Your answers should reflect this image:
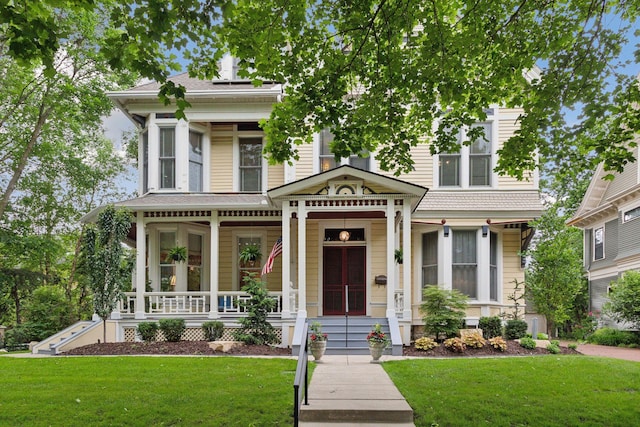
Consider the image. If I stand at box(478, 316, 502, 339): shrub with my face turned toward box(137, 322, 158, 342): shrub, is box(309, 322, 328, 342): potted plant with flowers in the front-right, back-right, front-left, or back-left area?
front-left

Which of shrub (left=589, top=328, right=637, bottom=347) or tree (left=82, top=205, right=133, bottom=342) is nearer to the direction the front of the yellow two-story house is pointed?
the tree

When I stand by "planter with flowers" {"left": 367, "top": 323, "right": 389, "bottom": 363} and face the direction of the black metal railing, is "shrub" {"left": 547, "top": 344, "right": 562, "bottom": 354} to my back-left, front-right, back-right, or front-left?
back-left

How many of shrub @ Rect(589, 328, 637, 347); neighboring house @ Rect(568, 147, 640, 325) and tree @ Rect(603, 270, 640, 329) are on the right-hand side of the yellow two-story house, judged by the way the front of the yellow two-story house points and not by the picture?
0

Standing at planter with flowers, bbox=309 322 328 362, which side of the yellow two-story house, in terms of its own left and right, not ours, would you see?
front

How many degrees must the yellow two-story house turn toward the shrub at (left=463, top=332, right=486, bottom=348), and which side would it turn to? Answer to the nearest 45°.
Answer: approximately 45° to its left

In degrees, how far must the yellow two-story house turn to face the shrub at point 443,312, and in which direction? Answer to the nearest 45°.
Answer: approximately 45° to its left

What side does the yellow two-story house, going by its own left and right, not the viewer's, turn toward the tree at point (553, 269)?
left

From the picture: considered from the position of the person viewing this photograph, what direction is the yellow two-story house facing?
facing the viewer

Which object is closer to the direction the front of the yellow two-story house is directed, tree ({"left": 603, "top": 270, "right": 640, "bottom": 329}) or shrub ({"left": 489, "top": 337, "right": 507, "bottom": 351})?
the shrub

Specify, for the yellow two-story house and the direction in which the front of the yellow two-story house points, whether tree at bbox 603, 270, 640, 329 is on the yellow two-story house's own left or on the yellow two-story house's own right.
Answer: on the yellow two-story house's own left

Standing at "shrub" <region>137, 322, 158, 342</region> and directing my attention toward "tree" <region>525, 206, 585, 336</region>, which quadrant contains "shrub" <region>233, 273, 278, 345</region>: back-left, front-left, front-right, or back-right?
front-right

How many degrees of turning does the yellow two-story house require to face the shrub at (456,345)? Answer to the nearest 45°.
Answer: approximately 45° to its left

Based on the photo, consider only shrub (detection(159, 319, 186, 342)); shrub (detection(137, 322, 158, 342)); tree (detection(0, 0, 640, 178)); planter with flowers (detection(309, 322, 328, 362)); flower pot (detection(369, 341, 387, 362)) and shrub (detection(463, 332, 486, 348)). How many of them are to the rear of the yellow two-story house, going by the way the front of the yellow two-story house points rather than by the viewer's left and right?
0
